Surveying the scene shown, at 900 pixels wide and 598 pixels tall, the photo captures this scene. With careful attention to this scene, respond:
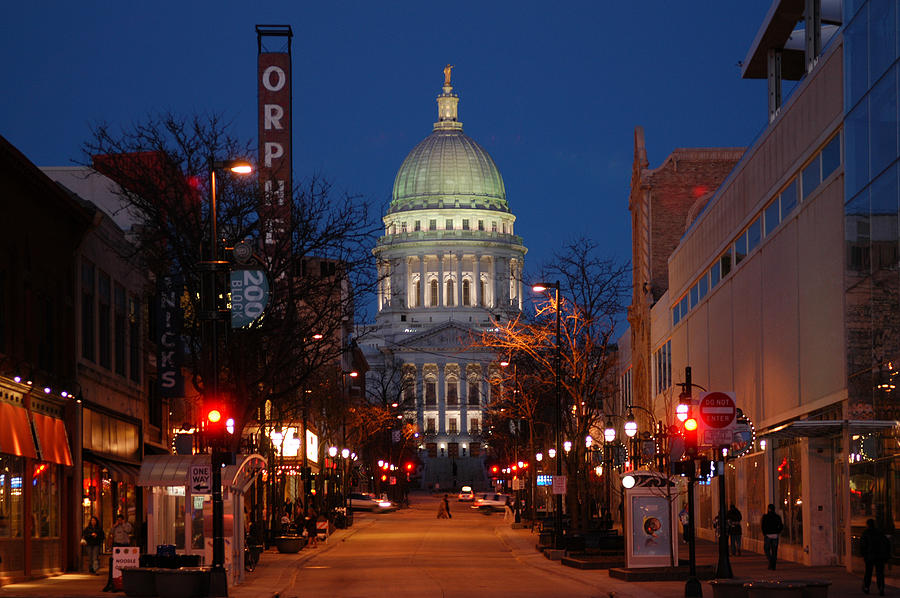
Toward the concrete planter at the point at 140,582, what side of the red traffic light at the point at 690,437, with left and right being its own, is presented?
right

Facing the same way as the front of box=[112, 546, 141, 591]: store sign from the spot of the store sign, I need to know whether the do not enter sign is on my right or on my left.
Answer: on my left

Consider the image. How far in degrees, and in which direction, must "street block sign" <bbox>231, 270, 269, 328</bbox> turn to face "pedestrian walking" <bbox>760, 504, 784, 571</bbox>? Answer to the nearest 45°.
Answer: approximately 90° to its left

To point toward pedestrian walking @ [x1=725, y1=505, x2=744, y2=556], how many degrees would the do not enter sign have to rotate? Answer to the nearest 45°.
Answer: approximately 180°
